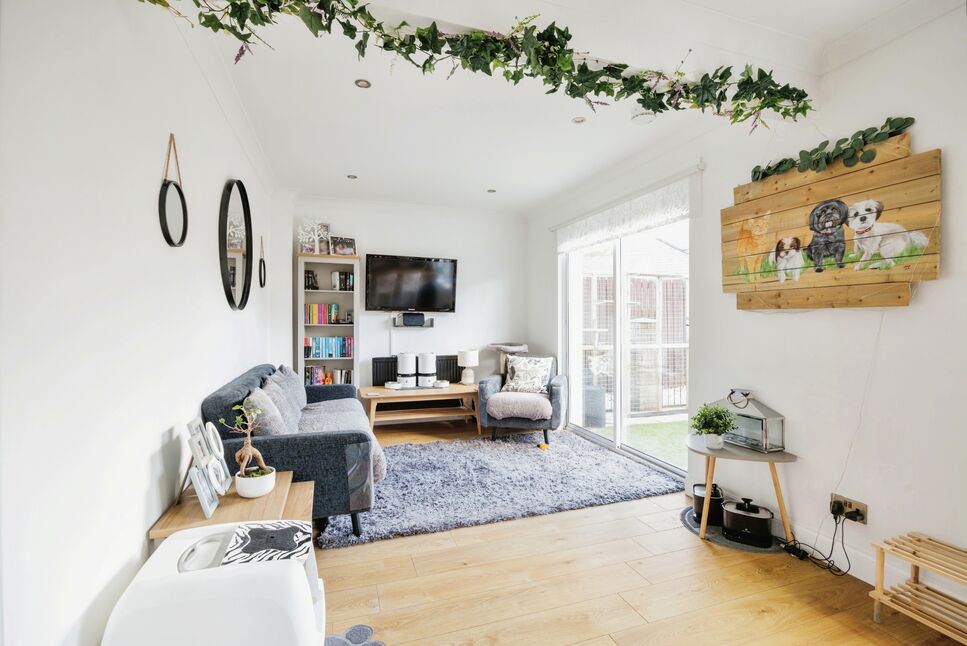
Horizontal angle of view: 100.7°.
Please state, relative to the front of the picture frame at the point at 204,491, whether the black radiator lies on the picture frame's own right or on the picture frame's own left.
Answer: on the picture frame's own left

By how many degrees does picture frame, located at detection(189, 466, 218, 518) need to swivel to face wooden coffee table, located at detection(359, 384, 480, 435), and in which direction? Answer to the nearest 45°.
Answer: approximately 90° to its left

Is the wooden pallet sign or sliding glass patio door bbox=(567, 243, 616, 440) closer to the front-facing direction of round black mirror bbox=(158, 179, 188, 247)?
the wooden pallet sign

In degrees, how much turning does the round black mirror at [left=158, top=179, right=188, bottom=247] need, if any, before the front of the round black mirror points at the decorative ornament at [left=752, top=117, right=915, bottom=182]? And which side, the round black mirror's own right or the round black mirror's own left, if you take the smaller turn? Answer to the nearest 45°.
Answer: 0° — it already faces it

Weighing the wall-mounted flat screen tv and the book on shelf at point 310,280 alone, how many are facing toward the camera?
2

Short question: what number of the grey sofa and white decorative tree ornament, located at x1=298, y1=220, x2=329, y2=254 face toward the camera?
1

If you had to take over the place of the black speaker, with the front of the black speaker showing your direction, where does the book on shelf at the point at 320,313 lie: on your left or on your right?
on your right

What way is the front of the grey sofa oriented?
to the viewer's right

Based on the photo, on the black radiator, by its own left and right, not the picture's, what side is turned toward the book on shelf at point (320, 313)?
right
